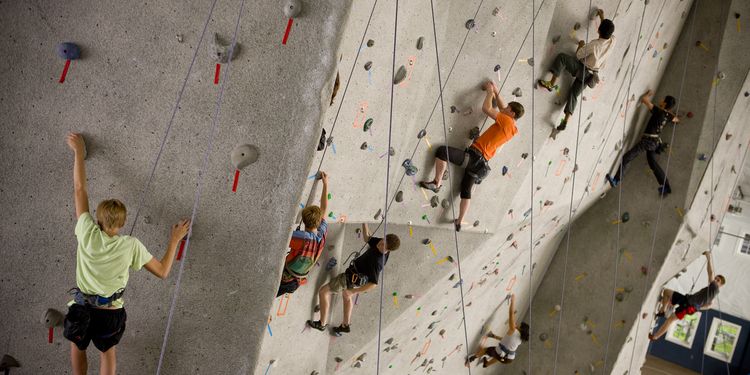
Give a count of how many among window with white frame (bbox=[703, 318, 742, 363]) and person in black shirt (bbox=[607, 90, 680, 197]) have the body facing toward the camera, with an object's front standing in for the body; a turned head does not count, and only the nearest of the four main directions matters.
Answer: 1

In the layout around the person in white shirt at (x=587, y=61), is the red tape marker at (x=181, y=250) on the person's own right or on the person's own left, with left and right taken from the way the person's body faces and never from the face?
on the person's own left
